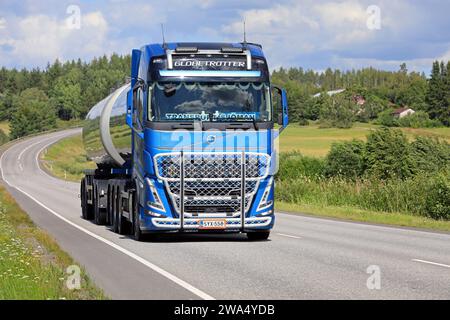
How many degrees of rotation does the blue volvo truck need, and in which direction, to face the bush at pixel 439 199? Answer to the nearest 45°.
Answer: approximately 135° to its left

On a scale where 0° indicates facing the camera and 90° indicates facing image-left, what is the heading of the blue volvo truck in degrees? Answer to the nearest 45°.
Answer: approximately 0°
